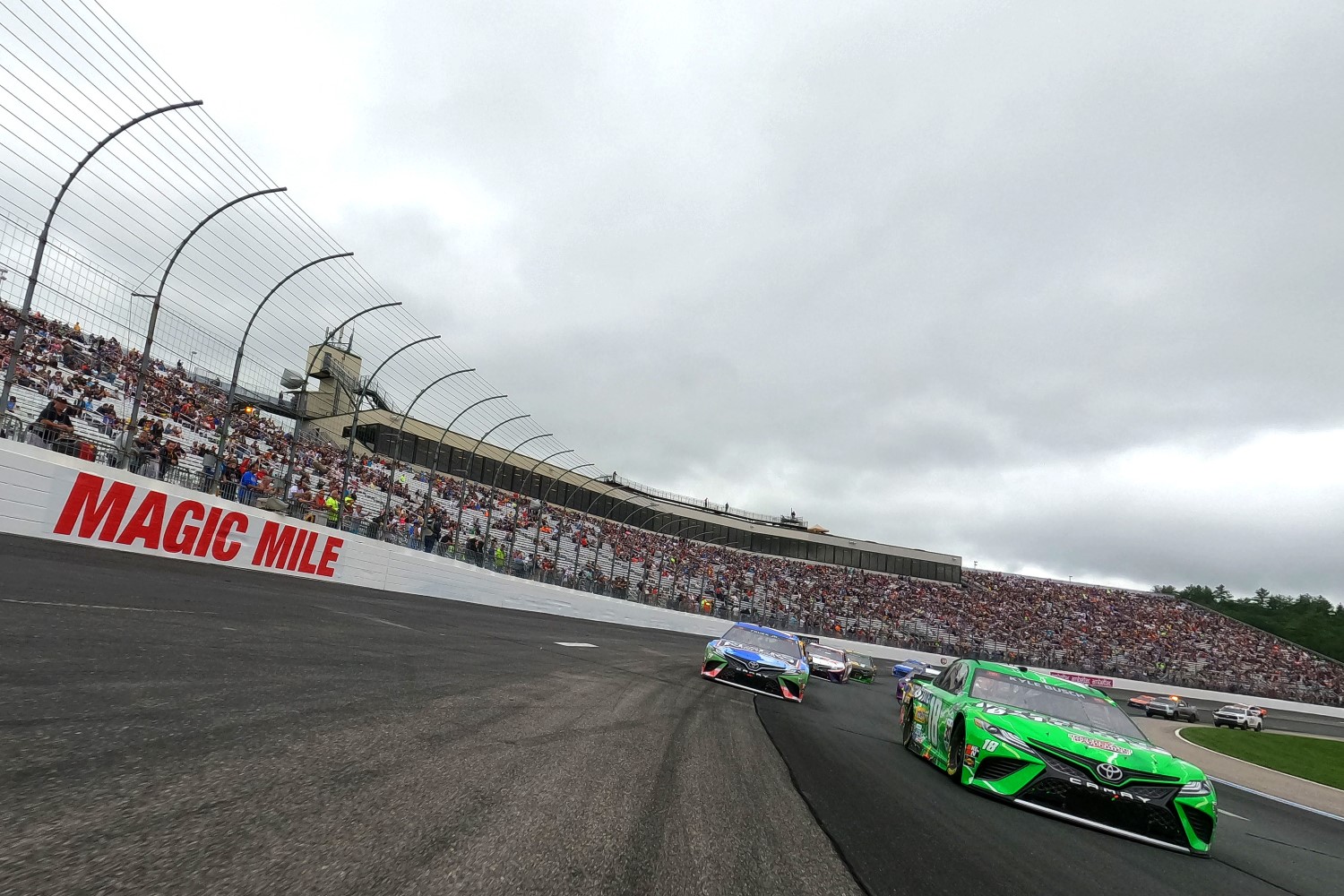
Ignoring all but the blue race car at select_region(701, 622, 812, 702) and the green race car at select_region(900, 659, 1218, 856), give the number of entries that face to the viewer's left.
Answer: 0

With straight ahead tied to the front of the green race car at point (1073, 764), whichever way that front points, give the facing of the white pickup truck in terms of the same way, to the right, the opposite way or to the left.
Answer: to the right

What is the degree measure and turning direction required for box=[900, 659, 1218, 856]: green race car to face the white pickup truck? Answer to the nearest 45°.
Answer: approximately 135° to its left

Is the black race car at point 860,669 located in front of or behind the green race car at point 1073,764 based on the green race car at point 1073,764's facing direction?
behind

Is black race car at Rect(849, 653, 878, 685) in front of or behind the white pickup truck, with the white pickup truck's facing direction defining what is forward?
in front

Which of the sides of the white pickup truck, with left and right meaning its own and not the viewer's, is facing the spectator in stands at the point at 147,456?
front

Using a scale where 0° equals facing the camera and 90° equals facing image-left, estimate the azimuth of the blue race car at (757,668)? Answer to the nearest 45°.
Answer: approximately 0°

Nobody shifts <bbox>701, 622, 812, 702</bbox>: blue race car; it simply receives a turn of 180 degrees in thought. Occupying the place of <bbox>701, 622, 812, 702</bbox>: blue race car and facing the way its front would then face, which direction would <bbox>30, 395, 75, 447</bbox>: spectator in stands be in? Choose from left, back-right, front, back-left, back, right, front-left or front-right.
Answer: left

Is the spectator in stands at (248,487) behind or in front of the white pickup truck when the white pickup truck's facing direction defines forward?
in front

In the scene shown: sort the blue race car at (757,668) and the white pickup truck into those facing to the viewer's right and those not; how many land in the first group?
0

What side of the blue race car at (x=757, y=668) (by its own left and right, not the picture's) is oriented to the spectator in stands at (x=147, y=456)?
right

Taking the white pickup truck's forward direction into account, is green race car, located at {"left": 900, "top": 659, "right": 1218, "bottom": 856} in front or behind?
in front

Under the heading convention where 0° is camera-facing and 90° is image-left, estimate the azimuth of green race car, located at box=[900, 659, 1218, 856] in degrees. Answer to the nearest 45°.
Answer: approximately 315°

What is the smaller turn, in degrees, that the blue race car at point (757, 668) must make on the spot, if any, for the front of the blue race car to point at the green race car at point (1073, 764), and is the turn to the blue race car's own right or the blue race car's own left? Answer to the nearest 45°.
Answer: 0° — it already faces it
